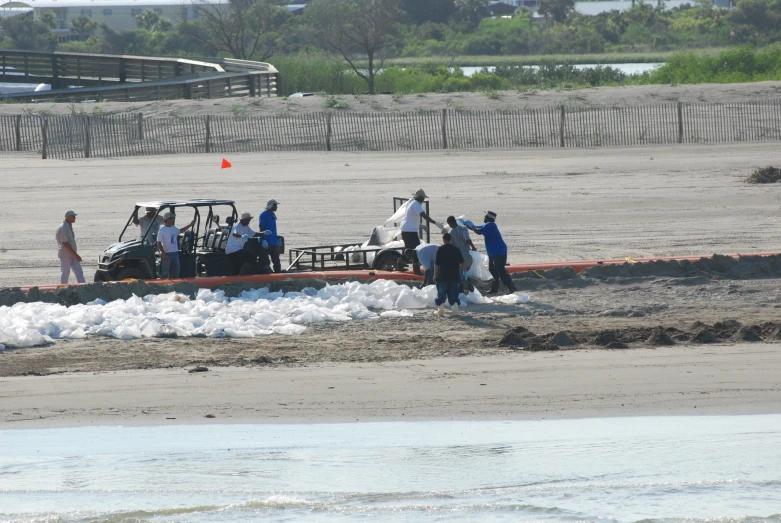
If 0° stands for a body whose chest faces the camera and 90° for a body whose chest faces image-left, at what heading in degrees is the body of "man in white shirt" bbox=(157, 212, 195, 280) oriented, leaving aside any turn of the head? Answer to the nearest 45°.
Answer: approximately 315°

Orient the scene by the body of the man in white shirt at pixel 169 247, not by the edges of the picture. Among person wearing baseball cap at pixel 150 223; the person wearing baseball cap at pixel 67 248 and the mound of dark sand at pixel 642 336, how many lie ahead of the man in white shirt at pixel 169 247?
1

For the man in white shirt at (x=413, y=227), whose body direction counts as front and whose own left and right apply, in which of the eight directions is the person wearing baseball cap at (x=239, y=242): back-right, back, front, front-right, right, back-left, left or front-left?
back

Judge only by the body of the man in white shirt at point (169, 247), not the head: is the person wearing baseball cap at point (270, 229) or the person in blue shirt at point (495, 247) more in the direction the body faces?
the person in blue shirt

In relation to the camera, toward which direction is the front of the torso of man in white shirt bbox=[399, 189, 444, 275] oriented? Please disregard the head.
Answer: to the viewer's right

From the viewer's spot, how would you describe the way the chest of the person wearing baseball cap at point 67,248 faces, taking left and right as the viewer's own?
facing to the right of the viewer

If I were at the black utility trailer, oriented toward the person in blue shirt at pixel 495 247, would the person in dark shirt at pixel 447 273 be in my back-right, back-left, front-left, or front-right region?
front-right

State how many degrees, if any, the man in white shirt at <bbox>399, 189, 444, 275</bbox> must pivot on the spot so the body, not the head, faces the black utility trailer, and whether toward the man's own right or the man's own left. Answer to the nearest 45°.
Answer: approximately 135° to the man's own left

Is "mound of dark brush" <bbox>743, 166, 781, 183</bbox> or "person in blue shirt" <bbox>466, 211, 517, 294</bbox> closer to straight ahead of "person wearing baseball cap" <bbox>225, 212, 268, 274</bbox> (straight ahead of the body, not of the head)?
the person in blue shirt
